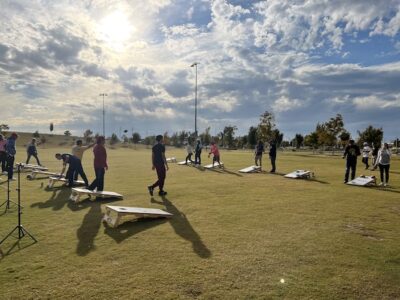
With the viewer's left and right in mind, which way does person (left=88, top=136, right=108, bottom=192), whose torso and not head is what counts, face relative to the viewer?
facing away from the viewer and to the right of the viewer

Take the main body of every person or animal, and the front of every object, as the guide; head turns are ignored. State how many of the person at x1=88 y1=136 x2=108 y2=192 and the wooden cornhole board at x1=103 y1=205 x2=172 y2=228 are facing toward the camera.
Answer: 0

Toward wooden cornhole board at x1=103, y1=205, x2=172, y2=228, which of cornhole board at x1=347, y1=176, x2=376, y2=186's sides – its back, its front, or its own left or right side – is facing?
front

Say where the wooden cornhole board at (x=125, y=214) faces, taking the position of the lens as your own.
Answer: facing away from the viewer and to the right of the viewer

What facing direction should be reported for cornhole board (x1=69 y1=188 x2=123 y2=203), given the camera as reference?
facing away from the viewer and to the right of the viewer

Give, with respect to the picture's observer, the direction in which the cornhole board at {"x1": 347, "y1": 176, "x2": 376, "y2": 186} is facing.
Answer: facing the viewer and to the left of the viewer

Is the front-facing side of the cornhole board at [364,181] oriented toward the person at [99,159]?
yes

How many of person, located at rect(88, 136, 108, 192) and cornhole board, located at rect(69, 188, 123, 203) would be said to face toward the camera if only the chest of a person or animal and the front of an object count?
0
